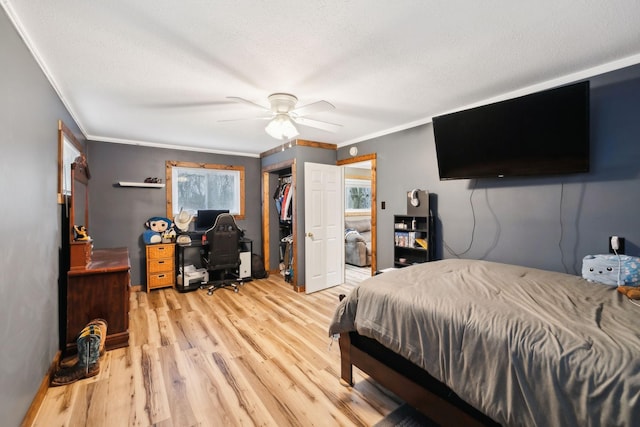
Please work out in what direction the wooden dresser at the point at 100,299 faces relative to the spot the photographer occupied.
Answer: facing to the right of the viewer

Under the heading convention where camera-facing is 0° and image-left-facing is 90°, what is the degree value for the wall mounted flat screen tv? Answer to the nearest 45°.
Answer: approximately 45°

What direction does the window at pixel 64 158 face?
to the viewer's right

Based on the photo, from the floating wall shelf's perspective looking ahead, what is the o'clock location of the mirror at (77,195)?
The mirror is roughly at 1 o'clock from the floating wall shelf.

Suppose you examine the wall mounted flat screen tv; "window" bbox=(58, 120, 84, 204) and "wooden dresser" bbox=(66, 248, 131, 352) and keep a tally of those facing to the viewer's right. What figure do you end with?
2

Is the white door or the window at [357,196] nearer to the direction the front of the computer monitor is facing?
the white door

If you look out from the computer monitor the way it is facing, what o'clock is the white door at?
The white door is roughly at 10 o'clock from the computer monitor.
